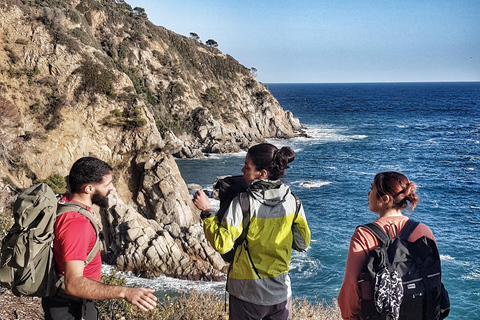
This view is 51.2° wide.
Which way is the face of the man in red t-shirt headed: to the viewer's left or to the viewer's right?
to the viewer's right

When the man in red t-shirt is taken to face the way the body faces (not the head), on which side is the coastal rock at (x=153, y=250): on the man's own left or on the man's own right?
on the man's own left

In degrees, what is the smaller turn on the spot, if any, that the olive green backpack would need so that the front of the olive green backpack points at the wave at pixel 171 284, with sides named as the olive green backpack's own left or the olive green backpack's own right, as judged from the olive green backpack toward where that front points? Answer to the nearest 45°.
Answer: approximately 90° to the olive green backpack's own right

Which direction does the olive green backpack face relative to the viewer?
to the viewer's left

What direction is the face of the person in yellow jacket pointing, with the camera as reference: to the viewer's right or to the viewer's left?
to the viewer's left

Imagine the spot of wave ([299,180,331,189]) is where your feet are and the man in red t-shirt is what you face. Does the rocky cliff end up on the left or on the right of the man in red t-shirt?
right

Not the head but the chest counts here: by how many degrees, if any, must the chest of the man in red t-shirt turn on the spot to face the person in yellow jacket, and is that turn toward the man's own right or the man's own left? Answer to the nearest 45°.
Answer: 0° — they already face them

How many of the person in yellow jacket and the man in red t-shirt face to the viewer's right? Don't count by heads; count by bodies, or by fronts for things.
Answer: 1

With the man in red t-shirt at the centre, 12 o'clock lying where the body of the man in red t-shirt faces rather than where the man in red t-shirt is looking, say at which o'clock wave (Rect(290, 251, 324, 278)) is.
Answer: The wave is roughly at 10 o'clock from the man in red t-shirt.

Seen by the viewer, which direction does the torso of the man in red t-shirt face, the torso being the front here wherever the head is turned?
to the viewer's right
